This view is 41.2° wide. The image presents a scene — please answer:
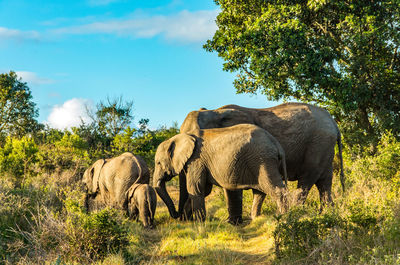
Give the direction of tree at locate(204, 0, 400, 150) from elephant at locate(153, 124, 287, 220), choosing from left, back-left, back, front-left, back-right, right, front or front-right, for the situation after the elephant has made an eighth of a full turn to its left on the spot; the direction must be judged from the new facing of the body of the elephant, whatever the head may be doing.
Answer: back

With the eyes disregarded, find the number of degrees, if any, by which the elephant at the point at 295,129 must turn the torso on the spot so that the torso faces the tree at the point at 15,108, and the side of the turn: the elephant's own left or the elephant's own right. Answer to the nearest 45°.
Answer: approximately 45° to the elephant's own right

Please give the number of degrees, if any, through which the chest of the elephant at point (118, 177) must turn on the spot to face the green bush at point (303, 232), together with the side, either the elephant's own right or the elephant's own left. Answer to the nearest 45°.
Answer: approximately 180°

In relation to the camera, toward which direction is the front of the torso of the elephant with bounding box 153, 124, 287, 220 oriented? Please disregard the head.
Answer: to the viewer's left

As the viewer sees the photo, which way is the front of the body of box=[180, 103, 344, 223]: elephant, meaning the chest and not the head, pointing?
to the viewer's left

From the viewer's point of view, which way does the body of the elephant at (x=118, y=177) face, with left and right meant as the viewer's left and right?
facing away from the viewer and to the left of the viewer

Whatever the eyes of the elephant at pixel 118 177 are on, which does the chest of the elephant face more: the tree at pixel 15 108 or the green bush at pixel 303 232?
the tree

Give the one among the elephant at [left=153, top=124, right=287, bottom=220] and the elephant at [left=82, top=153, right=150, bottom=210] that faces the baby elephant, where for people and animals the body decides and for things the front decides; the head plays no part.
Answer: the elephant at [left=153, top=124, right=287, bottom=220]

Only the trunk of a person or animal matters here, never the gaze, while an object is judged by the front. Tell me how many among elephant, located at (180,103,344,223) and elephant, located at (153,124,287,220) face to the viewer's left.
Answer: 2

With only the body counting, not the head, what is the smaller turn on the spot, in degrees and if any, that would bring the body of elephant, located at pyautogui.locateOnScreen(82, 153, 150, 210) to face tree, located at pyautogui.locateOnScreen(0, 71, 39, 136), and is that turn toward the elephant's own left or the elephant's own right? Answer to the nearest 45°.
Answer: approximately 45° to the elephant's own right
